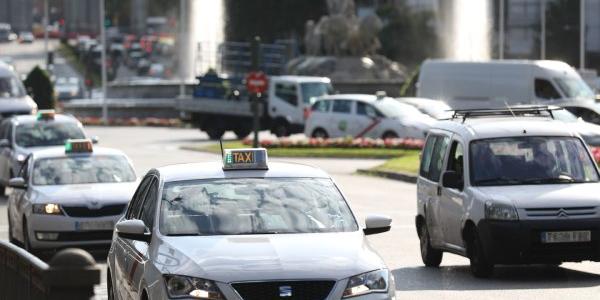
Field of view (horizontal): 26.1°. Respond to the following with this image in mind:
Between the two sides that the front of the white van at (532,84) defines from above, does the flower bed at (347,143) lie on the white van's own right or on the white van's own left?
on the white van's own right

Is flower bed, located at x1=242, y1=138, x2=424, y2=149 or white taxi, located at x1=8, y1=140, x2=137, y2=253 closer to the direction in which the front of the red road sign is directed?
the white taxi

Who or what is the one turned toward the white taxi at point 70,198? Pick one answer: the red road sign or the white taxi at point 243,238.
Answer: the red road sign

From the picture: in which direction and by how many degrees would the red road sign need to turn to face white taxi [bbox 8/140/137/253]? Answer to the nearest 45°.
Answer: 0° — it already faces it

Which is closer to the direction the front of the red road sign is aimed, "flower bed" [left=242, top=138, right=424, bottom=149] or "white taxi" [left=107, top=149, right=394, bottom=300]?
the white taxi

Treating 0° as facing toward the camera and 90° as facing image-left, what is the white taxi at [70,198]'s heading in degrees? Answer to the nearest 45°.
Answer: approximately 0°

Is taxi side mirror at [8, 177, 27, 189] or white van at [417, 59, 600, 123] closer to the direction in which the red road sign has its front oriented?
the taxi side mirror

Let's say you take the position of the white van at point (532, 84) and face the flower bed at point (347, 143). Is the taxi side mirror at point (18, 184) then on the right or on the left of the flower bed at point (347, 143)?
left

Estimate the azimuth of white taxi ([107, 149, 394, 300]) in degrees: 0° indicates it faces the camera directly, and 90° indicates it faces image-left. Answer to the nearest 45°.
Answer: approximately 0°

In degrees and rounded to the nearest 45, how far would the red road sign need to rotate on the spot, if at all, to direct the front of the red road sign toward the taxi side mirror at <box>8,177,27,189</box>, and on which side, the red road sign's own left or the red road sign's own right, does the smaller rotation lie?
0° — it already faces it
